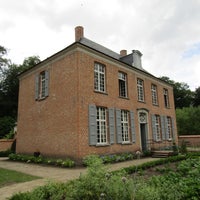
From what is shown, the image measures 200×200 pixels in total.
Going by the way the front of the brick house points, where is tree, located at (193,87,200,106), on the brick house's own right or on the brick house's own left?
on the brick house's own left

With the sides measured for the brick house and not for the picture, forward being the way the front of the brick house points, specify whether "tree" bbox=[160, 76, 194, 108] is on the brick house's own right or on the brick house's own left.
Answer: on the brick house's own left

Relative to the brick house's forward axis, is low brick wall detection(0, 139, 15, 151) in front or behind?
behind

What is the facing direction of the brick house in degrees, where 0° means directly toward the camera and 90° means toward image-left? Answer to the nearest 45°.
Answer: approximately 315°

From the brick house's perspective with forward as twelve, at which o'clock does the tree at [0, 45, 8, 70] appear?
The tree is roughly at 6 o'clock from the brick house.

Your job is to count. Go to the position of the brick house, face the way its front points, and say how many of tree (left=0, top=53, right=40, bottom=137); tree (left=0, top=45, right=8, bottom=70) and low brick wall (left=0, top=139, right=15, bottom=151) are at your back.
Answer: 3

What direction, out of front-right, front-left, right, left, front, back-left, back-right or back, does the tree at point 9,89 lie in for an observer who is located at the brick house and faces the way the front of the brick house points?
back
